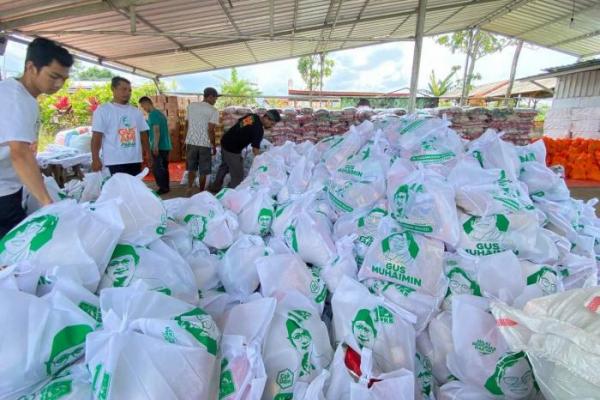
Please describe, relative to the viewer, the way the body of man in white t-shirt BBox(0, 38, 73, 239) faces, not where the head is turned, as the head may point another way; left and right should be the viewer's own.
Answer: facing to the right of the viewer

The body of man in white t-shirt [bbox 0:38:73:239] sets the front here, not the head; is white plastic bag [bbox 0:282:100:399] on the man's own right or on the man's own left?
on the man's own right

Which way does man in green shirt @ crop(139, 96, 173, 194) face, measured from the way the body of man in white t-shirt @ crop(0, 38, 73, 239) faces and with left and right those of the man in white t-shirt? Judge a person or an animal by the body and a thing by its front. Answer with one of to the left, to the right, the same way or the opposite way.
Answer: the opposite way

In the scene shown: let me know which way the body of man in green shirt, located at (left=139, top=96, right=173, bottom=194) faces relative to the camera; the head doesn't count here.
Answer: to the viewer's left

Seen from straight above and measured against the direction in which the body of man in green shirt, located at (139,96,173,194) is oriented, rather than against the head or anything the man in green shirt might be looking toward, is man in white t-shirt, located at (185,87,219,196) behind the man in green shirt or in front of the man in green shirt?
behind

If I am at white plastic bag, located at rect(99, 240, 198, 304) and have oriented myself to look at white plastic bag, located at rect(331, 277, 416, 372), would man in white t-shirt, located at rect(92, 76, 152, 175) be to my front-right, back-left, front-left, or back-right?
back-left

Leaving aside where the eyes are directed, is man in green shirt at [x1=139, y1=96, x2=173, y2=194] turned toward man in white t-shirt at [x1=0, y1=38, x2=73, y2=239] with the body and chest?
no

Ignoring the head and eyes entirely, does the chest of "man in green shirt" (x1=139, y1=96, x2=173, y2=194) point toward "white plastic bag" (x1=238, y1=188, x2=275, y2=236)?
no

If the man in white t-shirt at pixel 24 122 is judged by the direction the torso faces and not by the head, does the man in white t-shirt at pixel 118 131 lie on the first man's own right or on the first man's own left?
on the first man's own left

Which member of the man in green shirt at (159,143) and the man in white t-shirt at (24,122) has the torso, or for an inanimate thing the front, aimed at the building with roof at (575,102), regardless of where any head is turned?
the man in white t-shirt

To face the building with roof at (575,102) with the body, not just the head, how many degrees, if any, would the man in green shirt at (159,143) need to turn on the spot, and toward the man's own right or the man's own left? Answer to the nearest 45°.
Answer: approximately 180°

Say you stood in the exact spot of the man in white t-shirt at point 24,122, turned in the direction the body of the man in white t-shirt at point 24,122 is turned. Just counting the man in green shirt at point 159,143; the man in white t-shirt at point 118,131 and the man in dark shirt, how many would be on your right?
0

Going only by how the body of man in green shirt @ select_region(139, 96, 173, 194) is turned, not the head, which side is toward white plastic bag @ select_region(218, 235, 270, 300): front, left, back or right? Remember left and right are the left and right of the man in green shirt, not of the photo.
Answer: left
